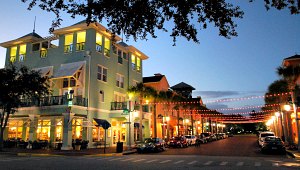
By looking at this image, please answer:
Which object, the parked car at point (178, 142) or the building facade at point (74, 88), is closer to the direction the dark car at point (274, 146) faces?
the parked car

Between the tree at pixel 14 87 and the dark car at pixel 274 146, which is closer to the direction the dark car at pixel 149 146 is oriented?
the tree

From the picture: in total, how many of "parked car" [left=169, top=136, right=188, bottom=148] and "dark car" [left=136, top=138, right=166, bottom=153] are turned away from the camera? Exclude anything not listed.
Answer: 0

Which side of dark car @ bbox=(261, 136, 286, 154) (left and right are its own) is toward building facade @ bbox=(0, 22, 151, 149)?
left

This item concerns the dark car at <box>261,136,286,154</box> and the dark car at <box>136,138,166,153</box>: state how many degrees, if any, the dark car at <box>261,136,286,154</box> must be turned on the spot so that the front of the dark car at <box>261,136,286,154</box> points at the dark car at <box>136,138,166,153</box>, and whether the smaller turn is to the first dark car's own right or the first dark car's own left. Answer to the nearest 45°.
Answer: approximately 90° to the first dark car's own left

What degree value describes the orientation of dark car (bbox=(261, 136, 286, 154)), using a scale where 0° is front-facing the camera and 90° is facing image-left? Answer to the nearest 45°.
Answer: approximately 180°

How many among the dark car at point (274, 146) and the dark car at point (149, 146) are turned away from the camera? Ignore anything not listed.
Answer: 1

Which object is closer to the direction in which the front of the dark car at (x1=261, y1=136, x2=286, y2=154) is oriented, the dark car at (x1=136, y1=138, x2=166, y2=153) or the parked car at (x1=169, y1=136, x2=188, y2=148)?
the parked car

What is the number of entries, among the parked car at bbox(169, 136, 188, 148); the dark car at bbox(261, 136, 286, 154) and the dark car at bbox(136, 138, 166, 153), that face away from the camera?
1

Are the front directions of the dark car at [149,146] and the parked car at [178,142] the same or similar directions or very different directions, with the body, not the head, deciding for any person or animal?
same or similar directions

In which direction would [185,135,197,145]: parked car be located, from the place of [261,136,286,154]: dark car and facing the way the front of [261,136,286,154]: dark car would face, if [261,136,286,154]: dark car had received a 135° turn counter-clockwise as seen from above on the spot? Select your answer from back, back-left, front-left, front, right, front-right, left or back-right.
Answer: right
